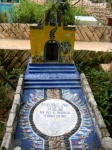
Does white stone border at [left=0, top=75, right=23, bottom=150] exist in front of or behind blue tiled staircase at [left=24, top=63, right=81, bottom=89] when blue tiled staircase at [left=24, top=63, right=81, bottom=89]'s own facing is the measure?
in front

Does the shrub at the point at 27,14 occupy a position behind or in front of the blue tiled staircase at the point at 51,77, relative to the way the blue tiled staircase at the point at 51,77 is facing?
behind

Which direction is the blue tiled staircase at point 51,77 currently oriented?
toward the camera

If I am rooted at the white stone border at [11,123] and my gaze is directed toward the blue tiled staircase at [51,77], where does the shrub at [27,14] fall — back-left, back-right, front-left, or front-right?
front-left

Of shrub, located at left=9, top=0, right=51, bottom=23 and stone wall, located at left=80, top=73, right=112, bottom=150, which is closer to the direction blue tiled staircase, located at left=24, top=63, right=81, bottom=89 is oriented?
the stone wall

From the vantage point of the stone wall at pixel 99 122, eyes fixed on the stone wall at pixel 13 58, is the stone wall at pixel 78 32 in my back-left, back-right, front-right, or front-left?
front-right

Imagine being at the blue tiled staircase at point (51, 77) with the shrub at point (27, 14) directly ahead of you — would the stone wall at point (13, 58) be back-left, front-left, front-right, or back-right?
front-left

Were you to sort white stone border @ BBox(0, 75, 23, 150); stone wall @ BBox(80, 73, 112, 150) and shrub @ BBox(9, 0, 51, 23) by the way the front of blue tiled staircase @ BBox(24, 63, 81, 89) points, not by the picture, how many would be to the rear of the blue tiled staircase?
1

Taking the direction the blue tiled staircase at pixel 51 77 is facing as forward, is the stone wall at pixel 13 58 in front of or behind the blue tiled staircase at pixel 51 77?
behind

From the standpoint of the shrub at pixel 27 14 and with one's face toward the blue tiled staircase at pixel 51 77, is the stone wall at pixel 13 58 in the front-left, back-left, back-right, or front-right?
front-right

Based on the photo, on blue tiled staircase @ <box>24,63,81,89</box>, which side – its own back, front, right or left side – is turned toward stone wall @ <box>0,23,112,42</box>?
back

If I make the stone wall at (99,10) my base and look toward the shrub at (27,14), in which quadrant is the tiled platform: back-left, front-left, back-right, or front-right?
front-left

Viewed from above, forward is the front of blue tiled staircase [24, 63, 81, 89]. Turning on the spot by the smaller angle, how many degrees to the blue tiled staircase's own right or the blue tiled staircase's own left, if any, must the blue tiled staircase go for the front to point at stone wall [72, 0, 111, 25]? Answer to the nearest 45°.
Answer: approximately 180°
